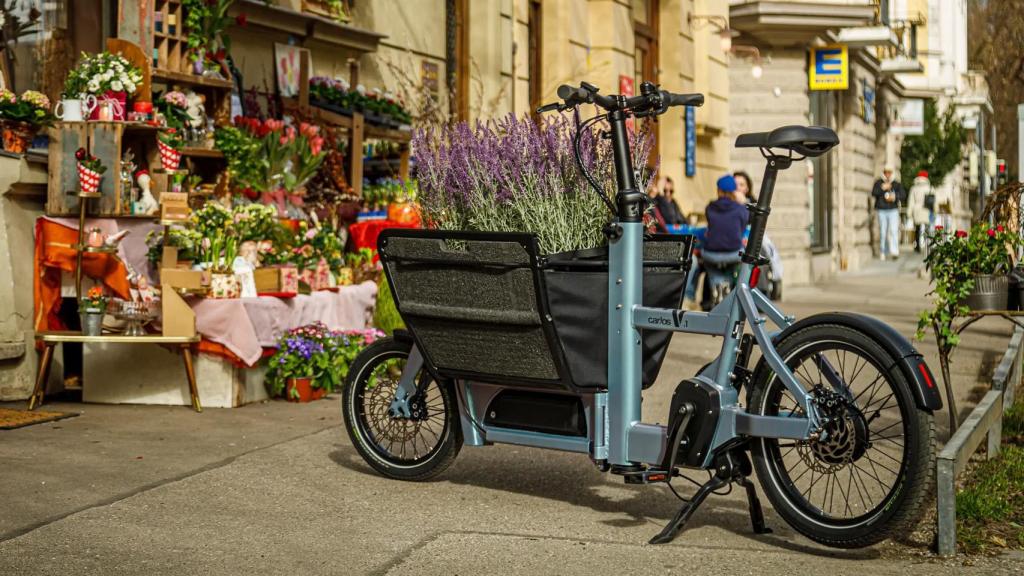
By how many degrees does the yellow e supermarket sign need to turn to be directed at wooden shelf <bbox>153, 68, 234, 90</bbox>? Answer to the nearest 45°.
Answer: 0° — it already faces it

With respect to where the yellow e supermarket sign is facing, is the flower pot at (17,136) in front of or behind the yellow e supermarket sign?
in front

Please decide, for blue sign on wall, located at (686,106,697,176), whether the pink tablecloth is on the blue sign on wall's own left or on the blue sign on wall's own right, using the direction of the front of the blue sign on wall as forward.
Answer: on the blue sign on wall's own right

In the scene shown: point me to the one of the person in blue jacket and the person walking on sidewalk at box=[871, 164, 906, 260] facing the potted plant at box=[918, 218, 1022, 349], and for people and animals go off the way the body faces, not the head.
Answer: the person walking on sidewalk

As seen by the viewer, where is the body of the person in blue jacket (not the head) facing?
away from the camera

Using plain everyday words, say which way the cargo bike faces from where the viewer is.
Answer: facing away from the viewer and to the left of the viewer

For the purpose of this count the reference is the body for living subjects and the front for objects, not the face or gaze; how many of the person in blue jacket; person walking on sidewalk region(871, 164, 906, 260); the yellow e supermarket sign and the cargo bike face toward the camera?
2

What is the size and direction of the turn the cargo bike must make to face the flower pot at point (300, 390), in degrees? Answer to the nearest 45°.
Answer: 0° — it already faces it

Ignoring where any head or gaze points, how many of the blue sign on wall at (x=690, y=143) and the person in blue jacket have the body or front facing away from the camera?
1

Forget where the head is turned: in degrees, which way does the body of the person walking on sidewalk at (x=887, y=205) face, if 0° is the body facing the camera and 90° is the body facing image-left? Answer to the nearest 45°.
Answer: approximately 0°

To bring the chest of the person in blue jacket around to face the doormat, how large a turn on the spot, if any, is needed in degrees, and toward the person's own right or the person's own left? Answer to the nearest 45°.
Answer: approximately 135° to the person's own left

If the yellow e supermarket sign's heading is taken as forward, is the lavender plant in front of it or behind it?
in front

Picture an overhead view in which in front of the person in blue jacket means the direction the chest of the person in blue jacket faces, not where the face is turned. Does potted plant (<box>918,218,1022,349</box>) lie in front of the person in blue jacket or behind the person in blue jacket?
behind

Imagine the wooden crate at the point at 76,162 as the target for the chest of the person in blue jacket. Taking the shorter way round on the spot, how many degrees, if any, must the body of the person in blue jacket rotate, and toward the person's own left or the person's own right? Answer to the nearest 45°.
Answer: approximately 135° to the person's own left
